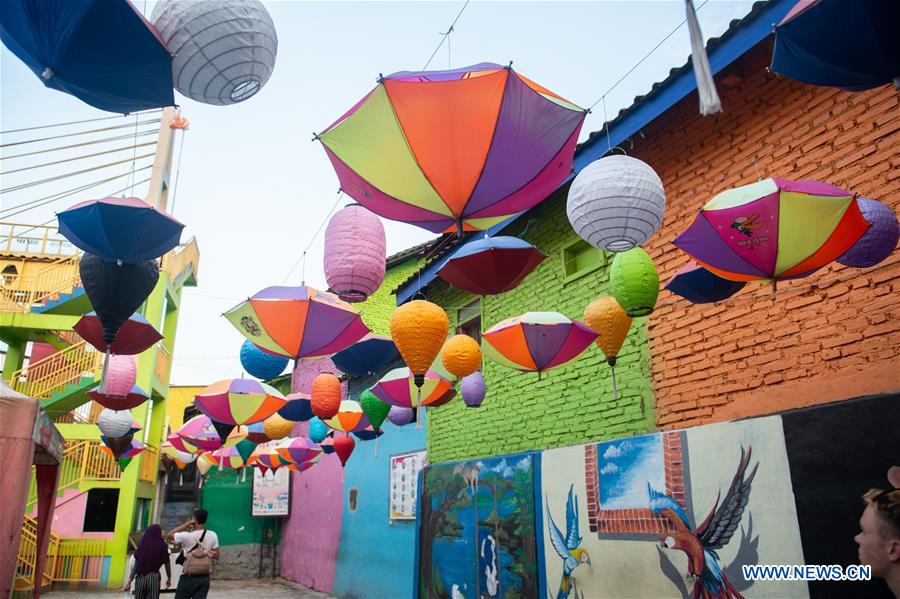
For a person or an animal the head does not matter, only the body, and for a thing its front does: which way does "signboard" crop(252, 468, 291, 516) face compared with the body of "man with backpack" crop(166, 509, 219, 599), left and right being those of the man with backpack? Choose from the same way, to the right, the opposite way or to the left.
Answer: the opposite way

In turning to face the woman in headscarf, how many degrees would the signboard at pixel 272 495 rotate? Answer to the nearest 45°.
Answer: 0° — it already faces them

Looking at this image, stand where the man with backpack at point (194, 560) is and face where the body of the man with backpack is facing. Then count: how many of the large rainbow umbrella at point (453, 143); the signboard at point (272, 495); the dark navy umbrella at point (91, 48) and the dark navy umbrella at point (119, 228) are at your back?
3

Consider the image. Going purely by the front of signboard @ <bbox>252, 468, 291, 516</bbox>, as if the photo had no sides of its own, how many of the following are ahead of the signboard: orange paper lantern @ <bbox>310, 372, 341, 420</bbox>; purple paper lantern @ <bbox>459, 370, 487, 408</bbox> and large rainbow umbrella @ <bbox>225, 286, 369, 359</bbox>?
3

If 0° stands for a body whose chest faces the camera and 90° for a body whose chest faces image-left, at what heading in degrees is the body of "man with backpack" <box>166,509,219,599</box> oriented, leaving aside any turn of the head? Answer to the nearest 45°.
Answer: approximately 180°

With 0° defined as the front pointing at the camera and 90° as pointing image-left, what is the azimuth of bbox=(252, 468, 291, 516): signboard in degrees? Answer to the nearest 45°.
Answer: approximately 0°

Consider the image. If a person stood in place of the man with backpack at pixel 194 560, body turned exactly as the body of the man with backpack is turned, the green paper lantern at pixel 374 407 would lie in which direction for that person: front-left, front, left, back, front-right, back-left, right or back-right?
right

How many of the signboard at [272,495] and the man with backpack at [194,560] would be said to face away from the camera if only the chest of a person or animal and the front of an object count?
1
